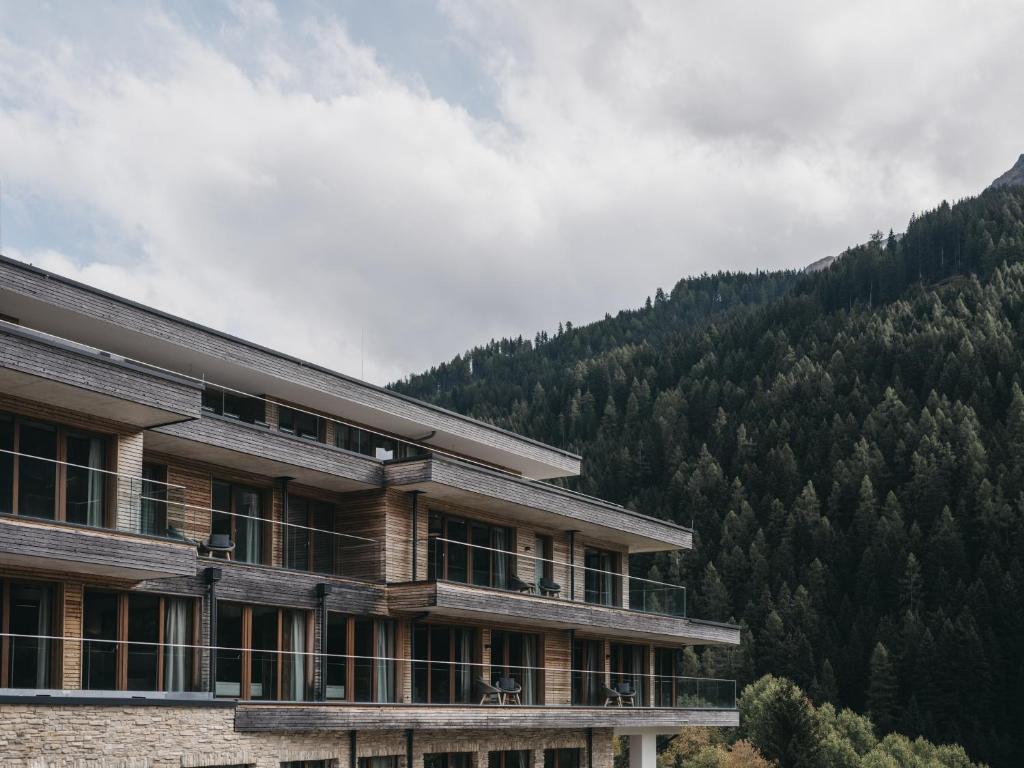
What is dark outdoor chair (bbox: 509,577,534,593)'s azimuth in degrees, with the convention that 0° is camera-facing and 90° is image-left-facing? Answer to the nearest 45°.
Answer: approximately 315°

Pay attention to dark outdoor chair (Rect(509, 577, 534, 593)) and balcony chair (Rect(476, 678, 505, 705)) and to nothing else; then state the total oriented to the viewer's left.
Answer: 0

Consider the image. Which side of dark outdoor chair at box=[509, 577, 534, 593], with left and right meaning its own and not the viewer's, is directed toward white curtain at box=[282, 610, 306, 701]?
right
